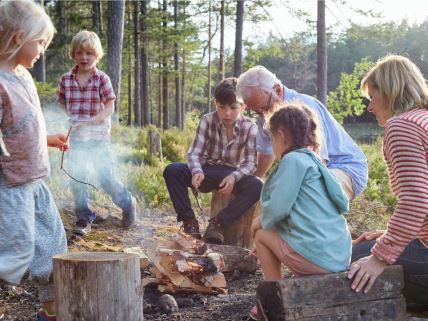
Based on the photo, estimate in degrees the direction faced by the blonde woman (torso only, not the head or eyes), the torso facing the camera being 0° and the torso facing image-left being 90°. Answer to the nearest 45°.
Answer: approximately 90°

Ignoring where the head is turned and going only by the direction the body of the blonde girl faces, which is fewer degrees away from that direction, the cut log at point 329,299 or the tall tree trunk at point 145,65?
the cut log

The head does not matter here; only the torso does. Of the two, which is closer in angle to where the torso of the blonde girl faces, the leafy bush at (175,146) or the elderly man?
the elderly man

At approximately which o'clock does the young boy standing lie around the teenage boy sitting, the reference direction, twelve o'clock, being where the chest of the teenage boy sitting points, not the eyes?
The young boy standing is roughly at 3 o'clock from the teenage boy sitting.

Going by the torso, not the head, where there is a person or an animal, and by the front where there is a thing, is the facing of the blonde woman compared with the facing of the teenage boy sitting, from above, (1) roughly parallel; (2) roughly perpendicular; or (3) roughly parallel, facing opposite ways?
roughly perpendicular

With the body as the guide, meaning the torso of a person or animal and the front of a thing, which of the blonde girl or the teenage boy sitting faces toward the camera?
the teenage boy sitting

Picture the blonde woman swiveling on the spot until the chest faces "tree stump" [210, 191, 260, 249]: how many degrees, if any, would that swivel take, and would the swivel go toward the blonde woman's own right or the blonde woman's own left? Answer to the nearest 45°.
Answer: approximately 45° to the blonde woman's own right

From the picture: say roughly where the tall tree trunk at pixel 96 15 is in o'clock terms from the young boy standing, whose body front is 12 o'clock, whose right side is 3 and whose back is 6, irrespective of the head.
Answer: The tall tree trunk is roughly at 6 o'clock from the young boy standing.

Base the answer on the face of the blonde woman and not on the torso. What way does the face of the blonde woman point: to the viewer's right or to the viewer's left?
to the viewer's left

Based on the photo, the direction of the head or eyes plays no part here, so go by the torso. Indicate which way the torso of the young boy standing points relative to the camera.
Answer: toward the camera

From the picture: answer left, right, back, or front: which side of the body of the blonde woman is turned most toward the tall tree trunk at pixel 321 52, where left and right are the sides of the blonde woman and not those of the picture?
right

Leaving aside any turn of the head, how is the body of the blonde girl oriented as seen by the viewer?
to the viewer's right

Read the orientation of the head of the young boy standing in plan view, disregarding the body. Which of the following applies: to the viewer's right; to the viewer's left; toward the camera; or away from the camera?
toward the camera

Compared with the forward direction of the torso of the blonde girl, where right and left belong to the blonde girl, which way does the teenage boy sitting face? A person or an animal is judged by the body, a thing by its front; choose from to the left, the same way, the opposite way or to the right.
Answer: to the right

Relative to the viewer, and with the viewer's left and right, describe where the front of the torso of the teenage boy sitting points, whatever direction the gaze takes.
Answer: facing the viewer

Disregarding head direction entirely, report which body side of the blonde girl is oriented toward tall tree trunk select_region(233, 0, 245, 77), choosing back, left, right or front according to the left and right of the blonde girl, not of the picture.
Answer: left
